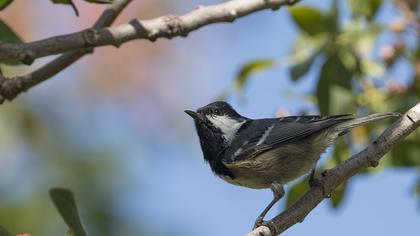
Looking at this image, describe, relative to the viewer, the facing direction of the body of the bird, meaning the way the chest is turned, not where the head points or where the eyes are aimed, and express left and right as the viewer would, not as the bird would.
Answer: facing to the left of the viewer

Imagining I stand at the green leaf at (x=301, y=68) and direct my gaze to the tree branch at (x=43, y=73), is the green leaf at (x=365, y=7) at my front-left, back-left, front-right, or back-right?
back-right

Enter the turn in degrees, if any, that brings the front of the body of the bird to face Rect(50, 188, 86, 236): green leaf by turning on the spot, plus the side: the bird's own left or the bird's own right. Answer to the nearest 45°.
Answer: approximately 45° to the bird's own left

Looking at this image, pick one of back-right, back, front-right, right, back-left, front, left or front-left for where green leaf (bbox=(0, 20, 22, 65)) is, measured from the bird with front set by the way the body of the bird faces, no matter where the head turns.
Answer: front-left
